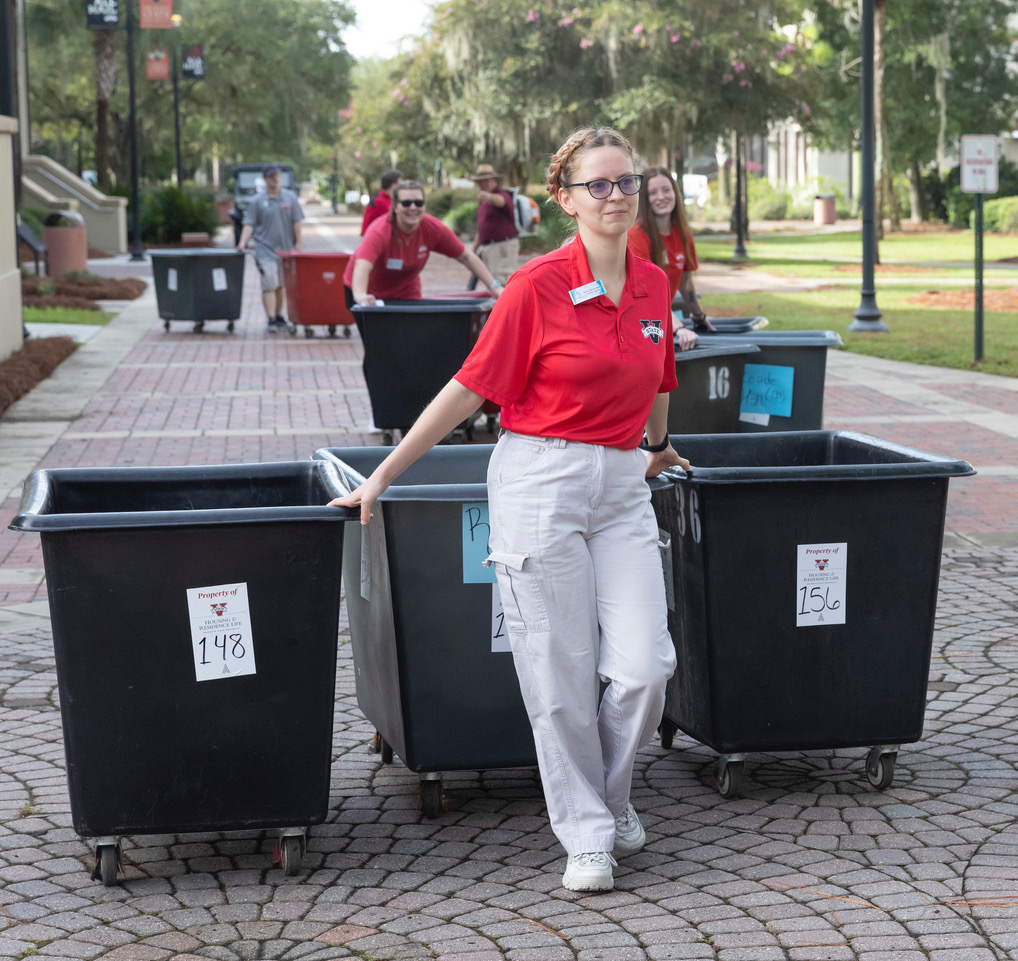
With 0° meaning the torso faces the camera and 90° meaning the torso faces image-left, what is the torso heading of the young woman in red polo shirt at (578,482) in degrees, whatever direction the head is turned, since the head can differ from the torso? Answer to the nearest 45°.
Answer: approximately 315°

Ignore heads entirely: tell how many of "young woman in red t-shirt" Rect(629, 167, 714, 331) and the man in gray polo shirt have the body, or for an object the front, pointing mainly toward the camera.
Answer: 2

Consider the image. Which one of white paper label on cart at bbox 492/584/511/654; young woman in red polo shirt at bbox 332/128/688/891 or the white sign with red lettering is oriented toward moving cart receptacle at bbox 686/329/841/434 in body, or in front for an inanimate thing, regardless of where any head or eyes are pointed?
the white sign with red lettering

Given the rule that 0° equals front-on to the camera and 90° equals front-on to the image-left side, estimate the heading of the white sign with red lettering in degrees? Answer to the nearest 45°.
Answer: approximately 0°

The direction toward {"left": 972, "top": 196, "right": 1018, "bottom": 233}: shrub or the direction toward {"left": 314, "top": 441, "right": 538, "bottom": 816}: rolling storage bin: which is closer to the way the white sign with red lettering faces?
the rolling storage bin

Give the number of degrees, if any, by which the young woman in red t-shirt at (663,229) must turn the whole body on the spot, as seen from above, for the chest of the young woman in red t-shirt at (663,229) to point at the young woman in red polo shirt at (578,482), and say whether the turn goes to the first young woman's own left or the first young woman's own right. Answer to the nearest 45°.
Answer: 0° — they already face them

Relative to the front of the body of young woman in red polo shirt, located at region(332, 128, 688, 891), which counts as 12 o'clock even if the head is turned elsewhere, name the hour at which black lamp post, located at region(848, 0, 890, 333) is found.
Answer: The black lamp post is roughly at 8 o'clock from the young woman in red polo shirt.

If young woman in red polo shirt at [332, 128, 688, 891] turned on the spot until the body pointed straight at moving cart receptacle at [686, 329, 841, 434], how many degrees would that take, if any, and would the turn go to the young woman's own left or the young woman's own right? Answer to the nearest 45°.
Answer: approximately 135° to the young woman's own left

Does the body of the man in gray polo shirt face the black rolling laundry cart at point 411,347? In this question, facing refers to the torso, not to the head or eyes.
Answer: yes

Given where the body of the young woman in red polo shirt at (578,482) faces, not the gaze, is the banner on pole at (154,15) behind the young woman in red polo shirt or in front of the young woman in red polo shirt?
behind
